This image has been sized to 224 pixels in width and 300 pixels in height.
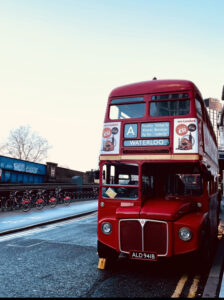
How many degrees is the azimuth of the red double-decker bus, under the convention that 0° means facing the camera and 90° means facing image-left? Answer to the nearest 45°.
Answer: approximately 0°

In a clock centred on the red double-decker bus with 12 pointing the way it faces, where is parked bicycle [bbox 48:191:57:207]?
The parked bicycle is roughly at 5 o'clock from the red double-decker bus.
